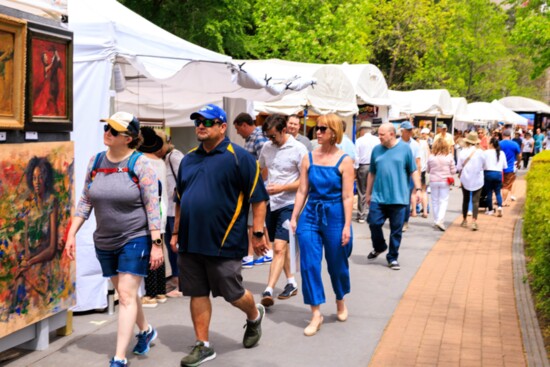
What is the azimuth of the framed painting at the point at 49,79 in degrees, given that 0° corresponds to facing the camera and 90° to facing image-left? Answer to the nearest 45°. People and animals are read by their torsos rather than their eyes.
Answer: approximately 315°

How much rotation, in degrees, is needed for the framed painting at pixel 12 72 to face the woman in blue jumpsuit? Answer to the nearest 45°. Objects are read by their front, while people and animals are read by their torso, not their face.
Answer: approximately 45° to its left

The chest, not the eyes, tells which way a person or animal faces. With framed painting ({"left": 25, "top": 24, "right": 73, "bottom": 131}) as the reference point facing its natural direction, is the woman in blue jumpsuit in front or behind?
in front

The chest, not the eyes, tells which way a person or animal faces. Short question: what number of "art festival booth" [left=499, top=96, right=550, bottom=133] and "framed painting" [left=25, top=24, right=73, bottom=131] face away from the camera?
0

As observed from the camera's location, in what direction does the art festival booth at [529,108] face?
facing the viewer and to the left of the viewer

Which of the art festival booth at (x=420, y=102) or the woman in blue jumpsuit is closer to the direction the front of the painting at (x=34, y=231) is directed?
the woman in blue jumpsuit

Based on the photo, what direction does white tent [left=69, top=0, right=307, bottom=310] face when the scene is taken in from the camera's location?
facing the viewer and to the right of the viewer

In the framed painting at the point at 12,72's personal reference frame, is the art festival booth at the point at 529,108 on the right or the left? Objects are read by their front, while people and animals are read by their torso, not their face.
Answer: on its left

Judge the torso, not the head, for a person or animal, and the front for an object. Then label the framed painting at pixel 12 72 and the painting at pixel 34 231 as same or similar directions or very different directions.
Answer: same or similar directions

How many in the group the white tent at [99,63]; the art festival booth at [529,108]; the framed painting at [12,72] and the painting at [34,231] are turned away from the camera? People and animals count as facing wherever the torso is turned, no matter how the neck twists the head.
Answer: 0

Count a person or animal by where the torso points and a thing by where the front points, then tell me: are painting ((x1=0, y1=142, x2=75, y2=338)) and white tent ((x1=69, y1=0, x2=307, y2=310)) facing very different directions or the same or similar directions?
same or similar directions
